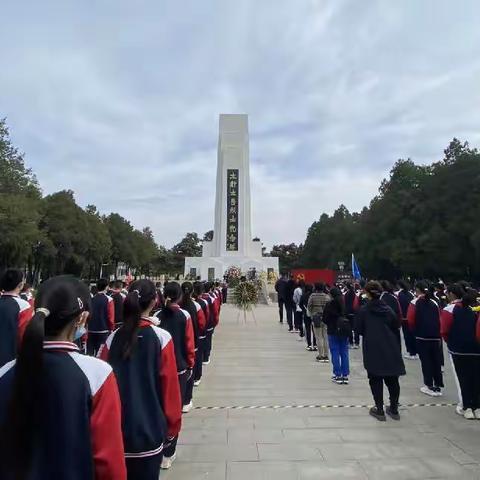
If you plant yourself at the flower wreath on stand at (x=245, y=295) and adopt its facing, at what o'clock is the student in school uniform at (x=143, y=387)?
The student in school uniform is roughly at 12 o'clock from the flower wreath on stand.

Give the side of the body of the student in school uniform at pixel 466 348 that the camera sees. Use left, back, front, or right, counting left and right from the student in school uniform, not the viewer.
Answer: back

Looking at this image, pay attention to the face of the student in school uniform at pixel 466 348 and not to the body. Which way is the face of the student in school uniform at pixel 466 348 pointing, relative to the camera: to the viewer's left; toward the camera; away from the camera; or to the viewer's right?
away from the camera

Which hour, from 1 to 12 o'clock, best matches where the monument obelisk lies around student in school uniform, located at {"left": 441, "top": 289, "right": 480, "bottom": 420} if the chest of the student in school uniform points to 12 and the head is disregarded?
The monument obelisk is roughly at 11 o'clock from the student in school uniform.

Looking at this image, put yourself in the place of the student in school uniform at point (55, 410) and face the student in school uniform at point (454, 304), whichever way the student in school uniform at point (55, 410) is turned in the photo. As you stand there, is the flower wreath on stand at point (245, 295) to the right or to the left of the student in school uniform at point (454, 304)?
left

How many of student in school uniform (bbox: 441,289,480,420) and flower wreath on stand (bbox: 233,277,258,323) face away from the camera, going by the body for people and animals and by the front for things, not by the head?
1

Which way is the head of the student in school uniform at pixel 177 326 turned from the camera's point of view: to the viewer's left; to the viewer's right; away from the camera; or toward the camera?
away from the camera

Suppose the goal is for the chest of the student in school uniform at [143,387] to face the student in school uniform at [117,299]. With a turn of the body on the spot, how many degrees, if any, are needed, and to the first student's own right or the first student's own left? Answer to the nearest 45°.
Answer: approximately 45° to the first student's own left

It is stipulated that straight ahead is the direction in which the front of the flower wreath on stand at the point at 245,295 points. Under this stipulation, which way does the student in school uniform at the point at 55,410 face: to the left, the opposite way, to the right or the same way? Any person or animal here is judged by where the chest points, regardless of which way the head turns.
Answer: the opposite way

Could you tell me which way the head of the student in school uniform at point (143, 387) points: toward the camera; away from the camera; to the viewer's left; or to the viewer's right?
away from the camera

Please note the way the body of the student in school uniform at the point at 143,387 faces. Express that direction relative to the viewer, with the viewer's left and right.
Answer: facing away from the viewer and to the right of the viewer

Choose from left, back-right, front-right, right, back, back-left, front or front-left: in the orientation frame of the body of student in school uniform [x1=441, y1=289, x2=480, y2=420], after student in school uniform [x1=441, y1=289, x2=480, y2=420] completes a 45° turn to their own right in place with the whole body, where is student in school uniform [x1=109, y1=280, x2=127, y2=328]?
back-left
